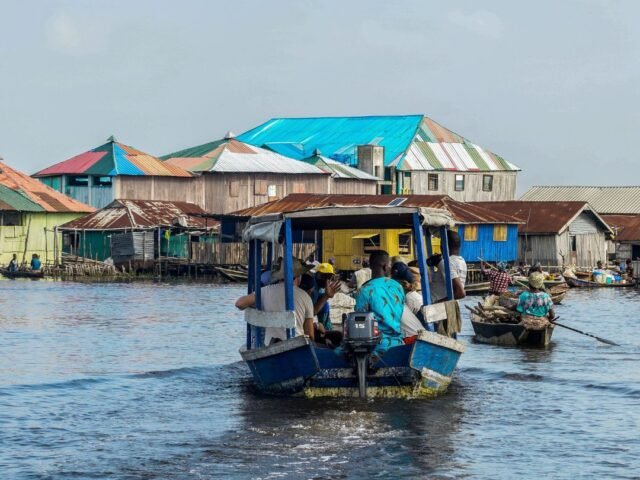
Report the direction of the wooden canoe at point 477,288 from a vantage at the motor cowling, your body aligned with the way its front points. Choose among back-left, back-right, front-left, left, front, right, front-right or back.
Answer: front

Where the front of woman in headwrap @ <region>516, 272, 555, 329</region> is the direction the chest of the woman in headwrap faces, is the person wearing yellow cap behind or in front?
behind

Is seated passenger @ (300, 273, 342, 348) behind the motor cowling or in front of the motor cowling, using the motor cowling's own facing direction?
in front

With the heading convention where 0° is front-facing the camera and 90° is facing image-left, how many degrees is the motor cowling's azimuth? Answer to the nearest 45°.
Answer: approximately 180°
